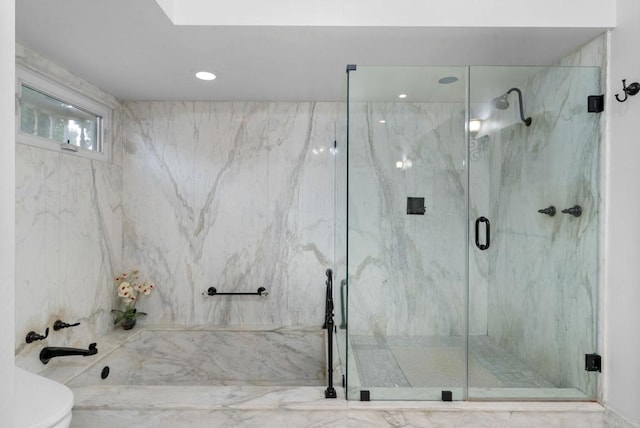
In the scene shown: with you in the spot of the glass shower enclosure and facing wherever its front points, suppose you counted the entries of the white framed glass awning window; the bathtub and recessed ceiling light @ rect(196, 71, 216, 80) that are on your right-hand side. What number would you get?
3

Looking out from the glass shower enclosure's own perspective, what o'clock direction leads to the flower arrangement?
The flower arrangement is roughly at 3 o'clock from the glass shower enclosure.

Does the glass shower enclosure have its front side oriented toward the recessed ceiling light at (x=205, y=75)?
no

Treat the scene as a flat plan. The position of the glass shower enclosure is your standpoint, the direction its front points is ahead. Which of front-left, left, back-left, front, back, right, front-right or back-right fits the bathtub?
right

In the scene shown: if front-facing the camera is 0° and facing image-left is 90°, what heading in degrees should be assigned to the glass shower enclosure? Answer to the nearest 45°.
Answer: approximately 0°

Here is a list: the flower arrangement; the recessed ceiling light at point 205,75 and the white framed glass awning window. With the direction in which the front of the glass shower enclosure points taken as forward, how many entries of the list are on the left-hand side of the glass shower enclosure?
0

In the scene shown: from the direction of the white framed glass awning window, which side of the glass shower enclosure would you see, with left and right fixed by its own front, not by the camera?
right
